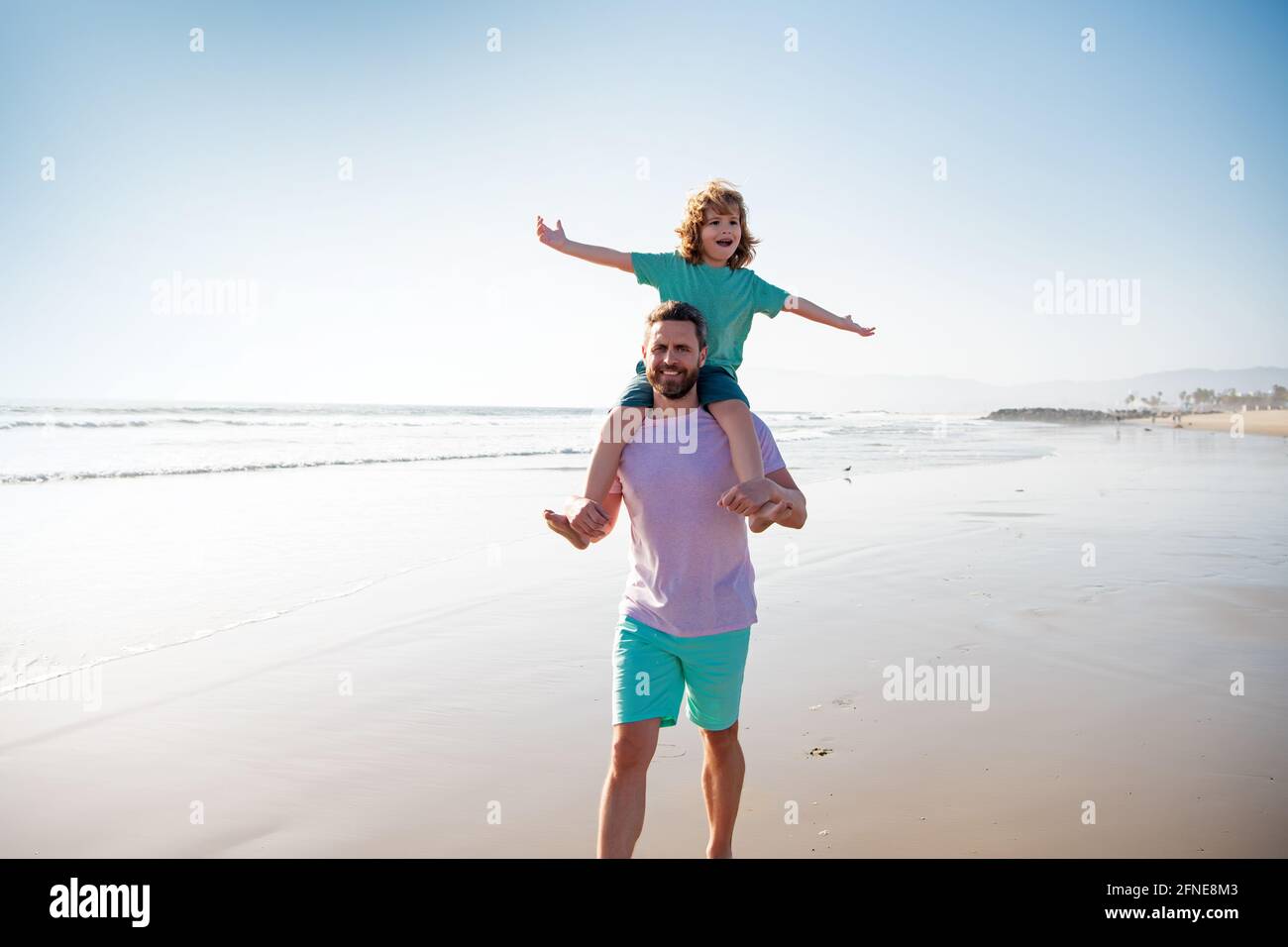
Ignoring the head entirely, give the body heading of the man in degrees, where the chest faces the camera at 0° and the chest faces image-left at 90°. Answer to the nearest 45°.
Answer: approximately 0°
